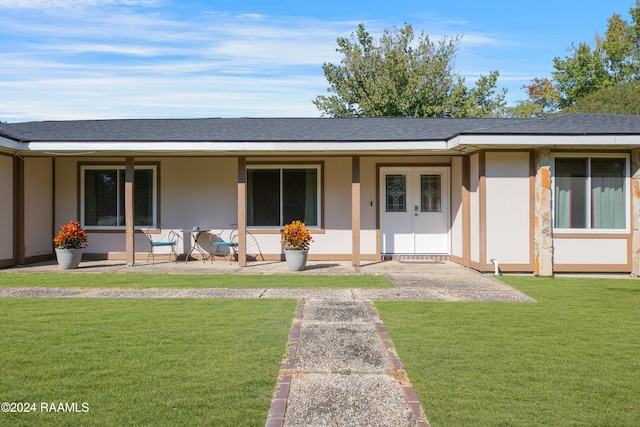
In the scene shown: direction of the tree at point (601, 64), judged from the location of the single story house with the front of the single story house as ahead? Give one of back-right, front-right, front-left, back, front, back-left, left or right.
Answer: back-left

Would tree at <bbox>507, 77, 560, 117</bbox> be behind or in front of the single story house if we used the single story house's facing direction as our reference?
behind

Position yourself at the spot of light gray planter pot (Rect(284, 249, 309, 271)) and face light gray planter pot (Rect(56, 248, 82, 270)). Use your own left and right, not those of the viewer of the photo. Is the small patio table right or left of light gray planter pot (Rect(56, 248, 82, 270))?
right

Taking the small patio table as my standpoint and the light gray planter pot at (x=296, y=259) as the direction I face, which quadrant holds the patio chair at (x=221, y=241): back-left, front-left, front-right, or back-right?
front-left

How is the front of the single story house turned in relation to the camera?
facing the viewer

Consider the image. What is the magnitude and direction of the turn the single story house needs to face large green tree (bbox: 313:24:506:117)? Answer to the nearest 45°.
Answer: approximately 180°
